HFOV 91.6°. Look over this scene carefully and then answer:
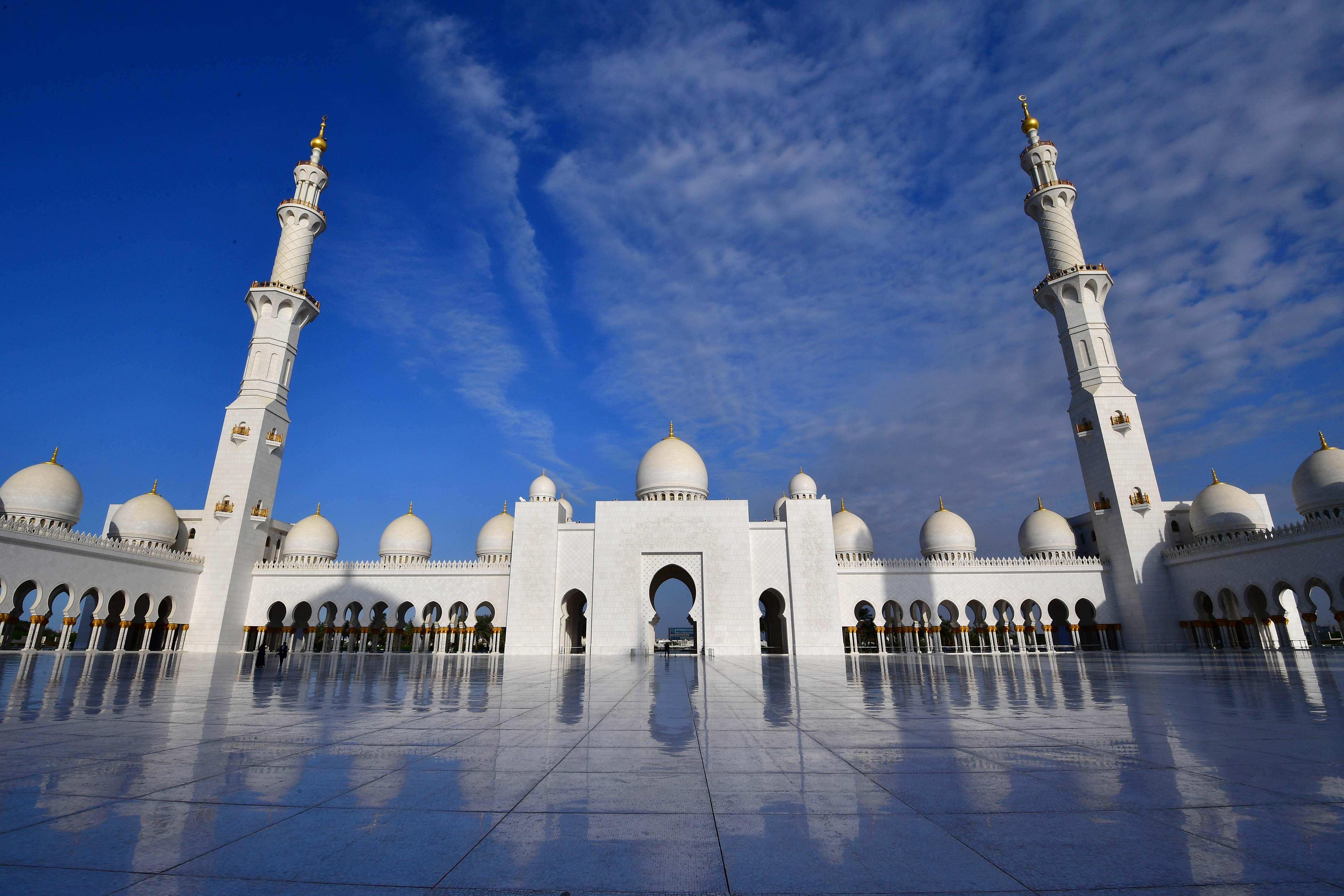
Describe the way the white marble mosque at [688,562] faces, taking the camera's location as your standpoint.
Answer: facing the viewer
